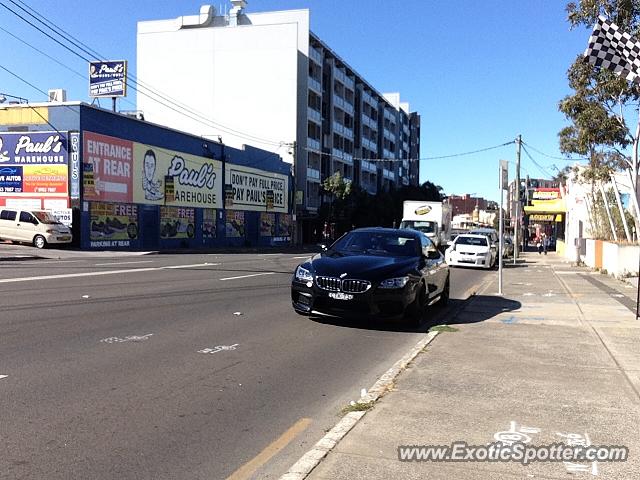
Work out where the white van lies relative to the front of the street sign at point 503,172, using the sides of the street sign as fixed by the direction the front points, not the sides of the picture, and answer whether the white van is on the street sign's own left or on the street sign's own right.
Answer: on the street sign's own right

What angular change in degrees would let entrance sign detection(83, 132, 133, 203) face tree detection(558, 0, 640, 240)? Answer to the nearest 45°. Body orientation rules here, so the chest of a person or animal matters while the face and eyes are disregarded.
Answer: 0° — it already faces it

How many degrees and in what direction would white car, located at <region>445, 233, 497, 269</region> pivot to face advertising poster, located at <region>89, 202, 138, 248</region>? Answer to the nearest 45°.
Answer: approximately 90° to its right

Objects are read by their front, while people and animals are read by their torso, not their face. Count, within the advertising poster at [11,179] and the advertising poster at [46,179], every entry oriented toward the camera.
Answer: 2

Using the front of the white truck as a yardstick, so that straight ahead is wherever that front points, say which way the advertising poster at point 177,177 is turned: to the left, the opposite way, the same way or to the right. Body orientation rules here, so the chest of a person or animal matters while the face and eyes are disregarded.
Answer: to the left

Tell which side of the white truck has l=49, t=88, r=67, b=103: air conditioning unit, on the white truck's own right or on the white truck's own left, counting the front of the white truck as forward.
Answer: on the white truck's own right

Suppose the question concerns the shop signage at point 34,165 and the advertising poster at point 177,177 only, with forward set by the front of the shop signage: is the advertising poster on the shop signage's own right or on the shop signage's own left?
on the shop signage's own left

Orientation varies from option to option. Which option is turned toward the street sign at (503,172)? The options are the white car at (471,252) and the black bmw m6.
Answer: the white car

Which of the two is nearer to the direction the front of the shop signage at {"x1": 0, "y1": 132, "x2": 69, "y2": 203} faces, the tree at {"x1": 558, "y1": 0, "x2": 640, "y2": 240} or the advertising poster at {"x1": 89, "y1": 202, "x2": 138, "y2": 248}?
the tree

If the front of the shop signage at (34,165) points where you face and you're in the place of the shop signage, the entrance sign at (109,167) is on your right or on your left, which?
on your left

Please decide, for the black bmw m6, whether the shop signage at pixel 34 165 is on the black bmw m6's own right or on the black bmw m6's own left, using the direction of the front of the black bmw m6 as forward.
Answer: on the black bmw m6's own right
